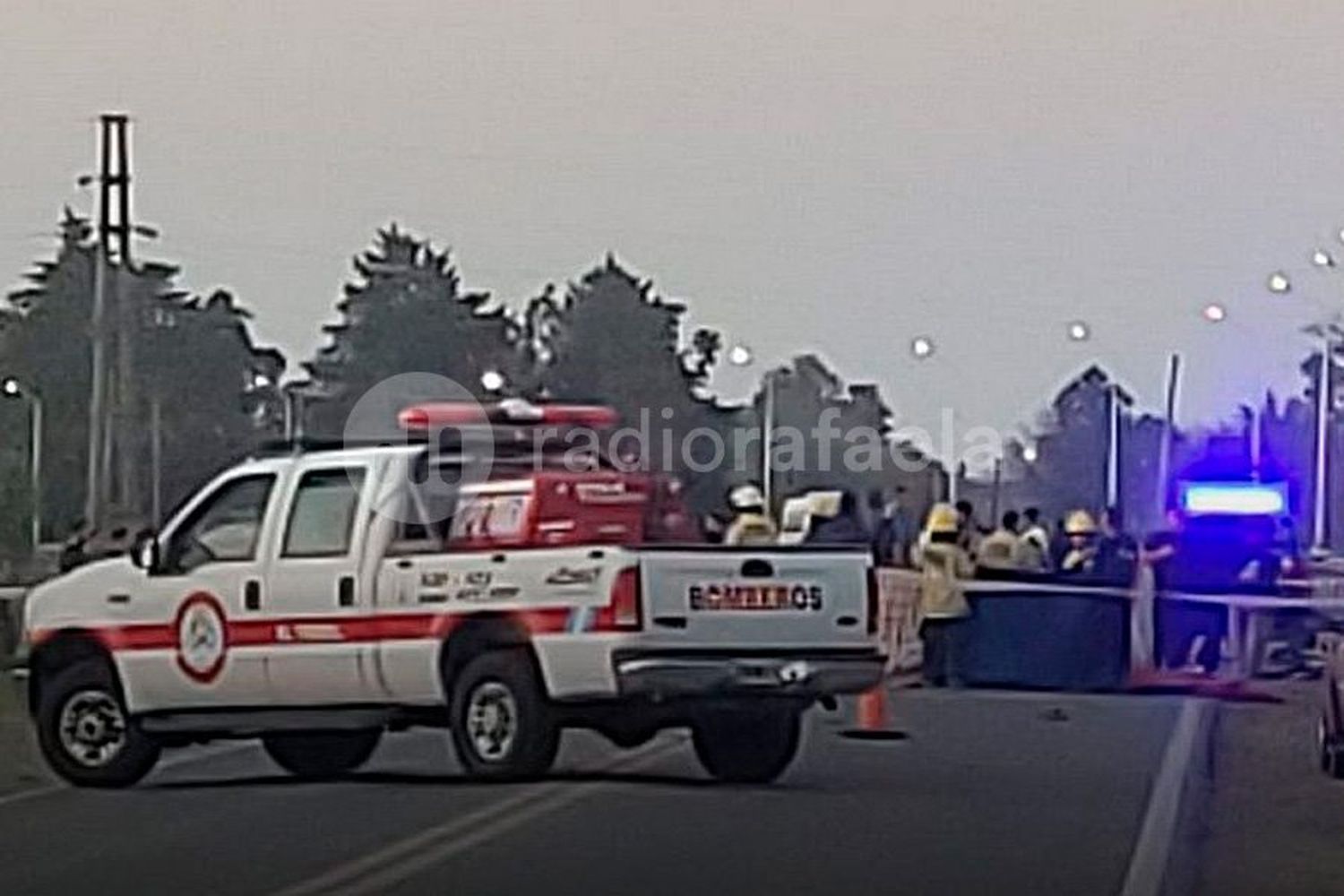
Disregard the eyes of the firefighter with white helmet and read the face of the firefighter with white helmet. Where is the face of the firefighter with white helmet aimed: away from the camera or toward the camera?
away from the camera

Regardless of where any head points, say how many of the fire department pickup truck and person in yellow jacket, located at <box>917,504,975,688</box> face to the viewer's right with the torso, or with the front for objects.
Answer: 0

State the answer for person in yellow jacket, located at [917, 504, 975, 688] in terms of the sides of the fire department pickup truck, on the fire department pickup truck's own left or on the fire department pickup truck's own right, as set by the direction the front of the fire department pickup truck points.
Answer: on the fire department pickup truck's own right

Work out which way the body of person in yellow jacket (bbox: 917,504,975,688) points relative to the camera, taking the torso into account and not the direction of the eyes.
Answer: away from the camera

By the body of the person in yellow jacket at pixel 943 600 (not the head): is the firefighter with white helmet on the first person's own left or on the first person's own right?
on the first person's own left

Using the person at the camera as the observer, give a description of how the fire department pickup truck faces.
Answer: facing away from the viewer and to the left of the viewer
